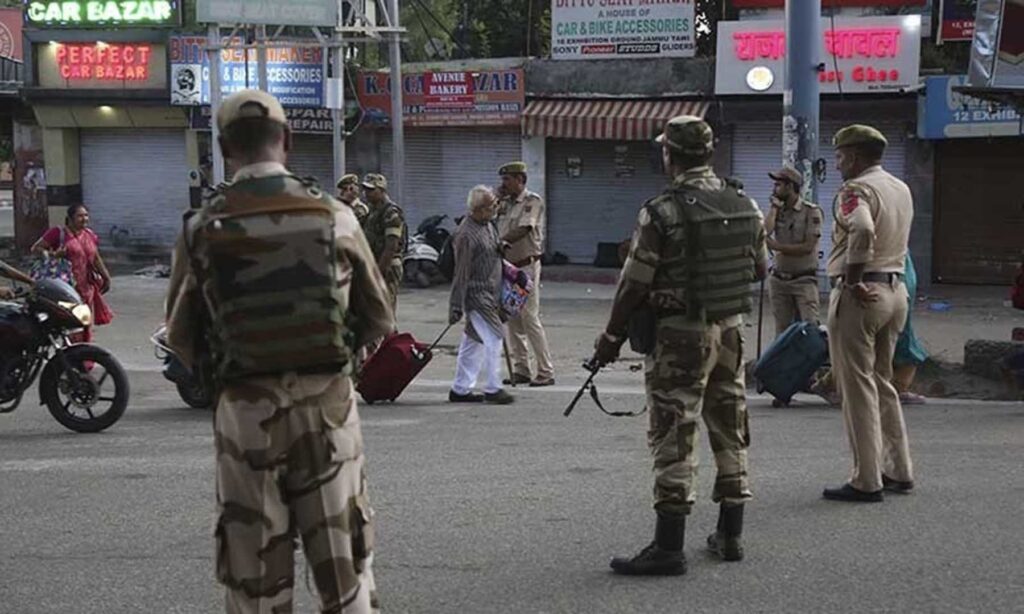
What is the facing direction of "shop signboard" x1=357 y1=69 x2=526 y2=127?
toward the camera

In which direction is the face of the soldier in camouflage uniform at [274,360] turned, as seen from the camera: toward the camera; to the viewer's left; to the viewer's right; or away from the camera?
away from the camera

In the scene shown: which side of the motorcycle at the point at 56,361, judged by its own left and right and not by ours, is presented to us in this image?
right

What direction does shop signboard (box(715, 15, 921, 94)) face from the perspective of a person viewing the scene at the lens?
facing the viewer

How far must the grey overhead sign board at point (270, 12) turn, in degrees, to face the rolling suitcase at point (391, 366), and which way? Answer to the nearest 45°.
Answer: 0° — it already faces it

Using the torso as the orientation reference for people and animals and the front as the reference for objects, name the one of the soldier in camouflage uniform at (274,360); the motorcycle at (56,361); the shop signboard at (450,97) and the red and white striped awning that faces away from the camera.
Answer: the soldier in camouflage uniform

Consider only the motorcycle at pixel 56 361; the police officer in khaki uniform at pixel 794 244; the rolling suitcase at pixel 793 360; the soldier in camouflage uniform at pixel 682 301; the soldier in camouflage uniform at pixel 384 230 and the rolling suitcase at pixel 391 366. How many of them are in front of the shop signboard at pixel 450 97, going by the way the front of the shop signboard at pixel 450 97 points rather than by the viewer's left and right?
6

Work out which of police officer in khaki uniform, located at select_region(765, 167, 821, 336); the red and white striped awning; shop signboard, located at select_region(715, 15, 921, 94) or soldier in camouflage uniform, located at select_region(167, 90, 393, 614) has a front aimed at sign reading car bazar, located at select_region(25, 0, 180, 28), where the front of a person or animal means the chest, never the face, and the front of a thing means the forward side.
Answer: the soldier in camouflage uniform

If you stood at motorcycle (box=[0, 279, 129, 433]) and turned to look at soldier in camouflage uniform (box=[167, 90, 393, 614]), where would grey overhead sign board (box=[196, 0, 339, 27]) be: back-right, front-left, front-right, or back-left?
back-left

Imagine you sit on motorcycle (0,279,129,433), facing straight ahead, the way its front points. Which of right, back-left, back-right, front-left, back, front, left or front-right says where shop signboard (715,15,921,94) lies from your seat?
front-left

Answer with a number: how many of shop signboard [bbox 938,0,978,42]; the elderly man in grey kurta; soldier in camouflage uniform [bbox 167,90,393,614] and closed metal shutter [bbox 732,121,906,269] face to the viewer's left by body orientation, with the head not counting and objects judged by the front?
0

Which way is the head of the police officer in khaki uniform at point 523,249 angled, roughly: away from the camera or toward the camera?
toward the camera

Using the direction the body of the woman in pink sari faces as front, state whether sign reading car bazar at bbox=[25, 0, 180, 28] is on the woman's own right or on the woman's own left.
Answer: on the woman's own left

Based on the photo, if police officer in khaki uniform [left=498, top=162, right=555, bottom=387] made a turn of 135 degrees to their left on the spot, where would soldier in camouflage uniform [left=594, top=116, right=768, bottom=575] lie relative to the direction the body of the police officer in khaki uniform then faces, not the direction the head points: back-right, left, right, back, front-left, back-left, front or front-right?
front-right

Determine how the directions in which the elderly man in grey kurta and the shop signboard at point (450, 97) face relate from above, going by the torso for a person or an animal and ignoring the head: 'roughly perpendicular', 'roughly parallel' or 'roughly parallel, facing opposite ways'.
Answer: roughly perpendicular

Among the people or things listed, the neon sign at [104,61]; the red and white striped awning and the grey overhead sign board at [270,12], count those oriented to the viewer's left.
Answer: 0

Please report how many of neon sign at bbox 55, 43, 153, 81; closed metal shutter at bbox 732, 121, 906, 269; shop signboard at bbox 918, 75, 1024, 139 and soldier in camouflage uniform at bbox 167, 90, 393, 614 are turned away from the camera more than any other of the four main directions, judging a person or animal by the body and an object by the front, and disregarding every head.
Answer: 1
